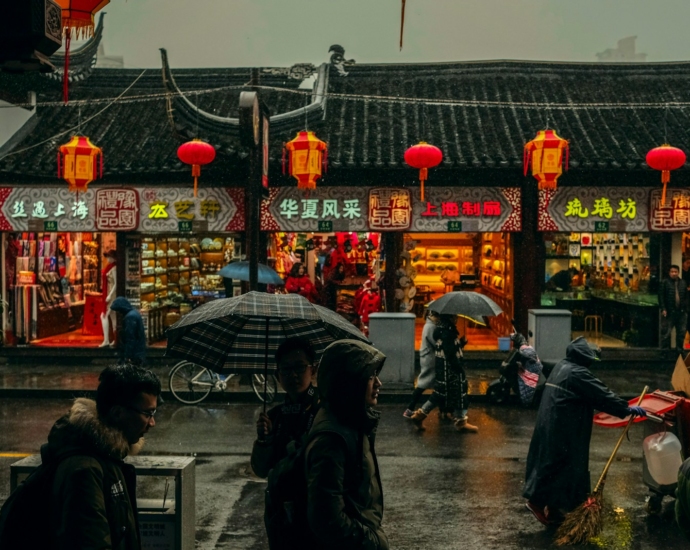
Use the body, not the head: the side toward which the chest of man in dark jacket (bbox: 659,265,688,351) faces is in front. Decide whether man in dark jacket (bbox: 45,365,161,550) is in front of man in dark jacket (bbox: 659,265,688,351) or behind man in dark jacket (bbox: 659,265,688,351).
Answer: in front

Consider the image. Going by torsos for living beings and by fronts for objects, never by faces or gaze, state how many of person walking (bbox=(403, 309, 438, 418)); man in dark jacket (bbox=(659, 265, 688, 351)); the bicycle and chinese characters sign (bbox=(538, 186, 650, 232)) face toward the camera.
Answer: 2

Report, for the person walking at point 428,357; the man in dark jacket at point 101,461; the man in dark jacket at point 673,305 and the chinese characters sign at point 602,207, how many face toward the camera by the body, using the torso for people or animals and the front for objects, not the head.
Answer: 2

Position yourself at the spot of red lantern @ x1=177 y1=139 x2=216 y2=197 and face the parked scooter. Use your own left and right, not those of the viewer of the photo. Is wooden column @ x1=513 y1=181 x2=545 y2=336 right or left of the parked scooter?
left

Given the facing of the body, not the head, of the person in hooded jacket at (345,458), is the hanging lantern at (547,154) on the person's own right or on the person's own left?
on the person's own left

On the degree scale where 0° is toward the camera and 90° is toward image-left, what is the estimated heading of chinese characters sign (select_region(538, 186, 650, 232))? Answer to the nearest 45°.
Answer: approximately 0°

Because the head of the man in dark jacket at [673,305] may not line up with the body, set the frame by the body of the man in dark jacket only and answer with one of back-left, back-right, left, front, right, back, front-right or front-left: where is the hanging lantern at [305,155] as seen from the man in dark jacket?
front-right

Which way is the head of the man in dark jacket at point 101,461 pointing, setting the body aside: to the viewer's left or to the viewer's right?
to the viewer's right

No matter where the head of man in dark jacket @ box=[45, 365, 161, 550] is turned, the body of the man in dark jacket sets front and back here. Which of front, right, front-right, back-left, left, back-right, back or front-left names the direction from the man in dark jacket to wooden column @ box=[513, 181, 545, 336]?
front-left
